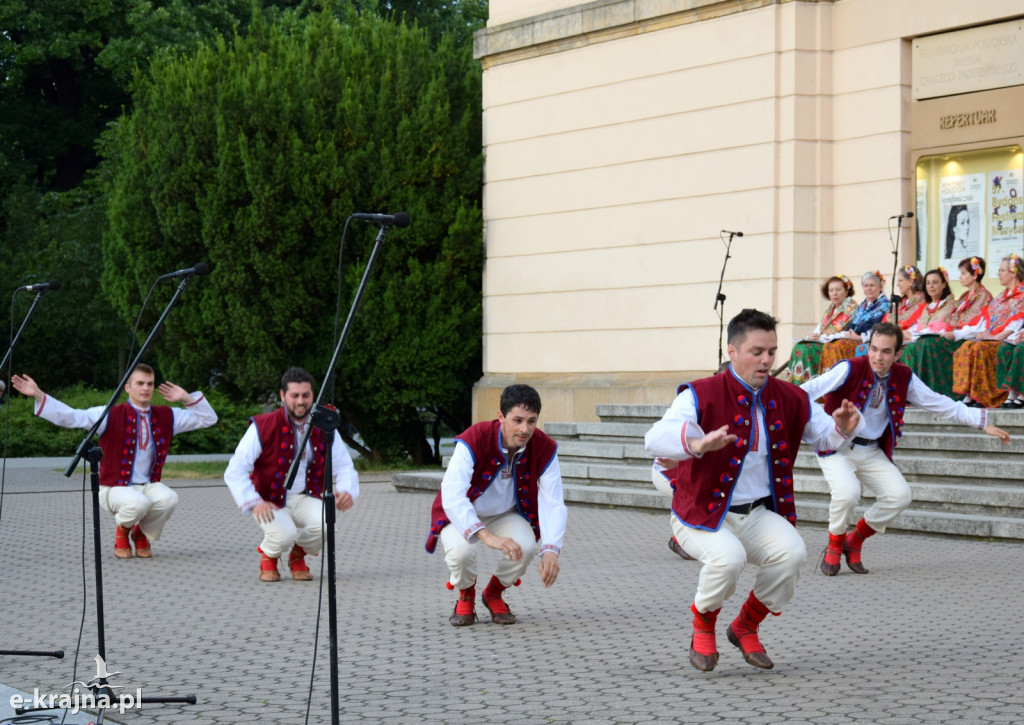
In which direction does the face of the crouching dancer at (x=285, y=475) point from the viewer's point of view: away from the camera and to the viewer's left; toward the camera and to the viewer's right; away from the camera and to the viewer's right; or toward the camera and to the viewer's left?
toward the camera and to the viewer's right

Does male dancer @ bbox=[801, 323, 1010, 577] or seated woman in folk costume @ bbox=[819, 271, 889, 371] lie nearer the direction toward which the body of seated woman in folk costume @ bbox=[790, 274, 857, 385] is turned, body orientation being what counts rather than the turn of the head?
the male dancer

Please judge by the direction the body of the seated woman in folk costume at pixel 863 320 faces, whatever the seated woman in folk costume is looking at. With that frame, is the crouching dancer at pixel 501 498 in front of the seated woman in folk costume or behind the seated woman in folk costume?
in front

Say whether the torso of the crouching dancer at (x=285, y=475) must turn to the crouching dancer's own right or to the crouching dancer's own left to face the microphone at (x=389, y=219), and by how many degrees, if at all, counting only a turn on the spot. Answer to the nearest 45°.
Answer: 0° — they already face it

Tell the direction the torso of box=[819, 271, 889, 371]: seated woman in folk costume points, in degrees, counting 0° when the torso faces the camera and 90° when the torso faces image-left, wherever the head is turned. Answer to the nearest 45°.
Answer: approximately 45°

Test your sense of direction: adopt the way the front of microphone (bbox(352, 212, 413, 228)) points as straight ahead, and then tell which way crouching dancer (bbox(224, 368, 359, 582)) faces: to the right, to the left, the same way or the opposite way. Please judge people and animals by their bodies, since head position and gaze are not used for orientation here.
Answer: to the right

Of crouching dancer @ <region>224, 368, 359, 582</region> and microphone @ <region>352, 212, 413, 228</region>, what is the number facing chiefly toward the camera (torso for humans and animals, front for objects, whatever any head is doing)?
1

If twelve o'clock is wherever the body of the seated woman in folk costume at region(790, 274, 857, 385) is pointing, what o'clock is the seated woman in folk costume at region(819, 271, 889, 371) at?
the seated woman in folk costume at region(819, 271, 889, 371) is roughly at 9 o'clock from the seated woman in folk costume at region(790, 274, 857, 385).

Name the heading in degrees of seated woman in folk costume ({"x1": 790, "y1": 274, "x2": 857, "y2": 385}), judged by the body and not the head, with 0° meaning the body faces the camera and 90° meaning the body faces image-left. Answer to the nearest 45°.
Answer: approximately 45°

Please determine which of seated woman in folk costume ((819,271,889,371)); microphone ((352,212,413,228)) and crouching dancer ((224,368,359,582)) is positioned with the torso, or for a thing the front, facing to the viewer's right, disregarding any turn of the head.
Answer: the microphone
